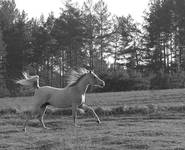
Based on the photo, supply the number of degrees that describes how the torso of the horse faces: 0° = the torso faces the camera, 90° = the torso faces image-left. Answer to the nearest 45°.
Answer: approximately 270°
